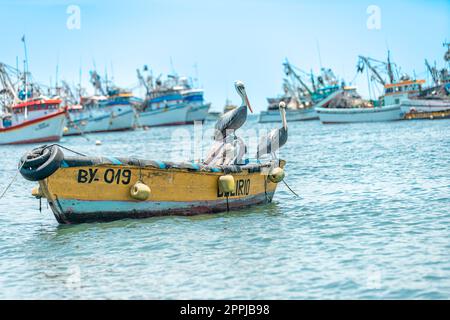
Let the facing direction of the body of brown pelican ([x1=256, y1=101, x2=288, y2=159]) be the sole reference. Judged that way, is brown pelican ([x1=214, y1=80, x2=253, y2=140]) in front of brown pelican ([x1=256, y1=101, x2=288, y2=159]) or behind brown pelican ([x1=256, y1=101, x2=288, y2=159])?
behind

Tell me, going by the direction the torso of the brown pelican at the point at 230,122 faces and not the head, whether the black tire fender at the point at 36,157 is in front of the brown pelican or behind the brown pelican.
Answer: behind

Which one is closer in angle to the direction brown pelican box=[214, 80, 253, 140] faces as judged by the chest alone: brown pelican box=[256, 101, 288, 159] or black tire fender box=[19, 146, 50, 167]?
the brown pelican

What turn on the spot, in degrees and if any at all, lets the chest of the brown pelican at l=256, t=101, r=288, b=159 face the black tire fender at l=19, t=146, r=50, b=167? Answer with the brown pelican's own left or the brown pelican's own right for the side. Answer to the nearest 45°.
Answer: approximately 135° to the brown pelican's own right

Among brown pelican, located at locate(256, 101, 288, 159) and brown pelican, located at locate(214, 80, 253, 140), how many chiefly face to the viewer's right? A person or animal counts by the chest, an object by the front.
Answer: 2

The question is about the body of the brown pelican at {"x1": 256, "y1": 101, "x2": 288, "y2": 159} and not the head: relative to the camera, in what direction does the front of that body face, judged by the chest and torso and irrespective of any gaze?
to the viewer's right

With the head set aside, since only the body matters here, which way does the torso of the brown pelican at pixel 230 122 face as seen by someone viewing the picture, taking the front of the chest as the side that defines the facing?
to the viewer's right
